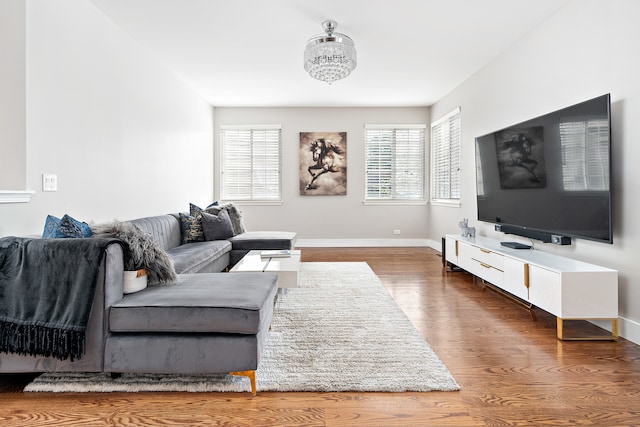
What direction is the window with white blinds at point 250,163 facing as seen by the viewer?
toward the camera

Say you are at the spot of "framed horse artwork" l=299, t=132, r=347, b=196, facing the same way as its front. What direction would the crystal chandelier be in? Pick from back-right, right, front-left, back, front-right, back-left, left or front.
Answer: front

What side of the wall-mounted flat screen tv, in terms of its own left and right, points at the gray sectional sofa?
front

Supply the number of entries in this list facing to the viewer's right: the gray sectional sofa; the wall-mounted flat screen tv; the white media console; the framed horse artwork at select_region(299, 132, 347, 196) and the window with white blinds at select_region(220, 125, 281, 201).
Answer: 1

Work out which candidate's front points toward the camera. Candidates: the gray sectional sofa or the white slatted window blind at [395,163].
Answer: the white slatted window blind

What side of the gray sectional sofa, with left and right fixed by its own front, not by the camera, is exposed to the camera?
right

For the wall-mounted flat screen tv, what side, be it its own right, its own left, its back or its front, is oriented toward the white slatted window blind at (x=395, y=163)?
right

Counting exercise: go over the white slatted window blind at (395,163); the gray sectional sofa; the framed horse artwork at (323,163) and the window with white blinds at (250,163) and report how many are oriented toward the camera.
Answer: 3

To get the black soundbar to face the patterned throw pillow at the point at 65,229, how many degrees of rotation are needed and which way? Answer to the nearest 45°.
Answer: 0° — it already faces it

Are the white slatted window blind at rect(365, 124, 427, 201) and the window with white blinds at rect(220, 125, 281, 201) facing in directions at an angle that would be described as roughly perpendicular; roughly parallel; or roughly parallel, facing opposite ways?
roughly parallel

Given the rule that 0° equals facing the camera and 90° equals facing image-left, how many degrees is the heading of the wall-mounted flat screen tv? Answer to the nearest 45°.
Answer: approximately 45°

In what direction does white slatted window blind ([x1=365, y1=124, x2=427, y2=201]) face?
toward the camera
